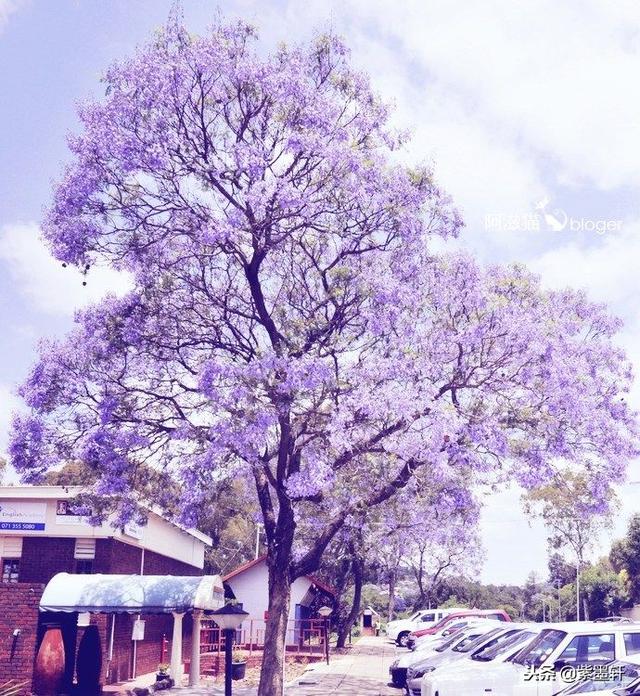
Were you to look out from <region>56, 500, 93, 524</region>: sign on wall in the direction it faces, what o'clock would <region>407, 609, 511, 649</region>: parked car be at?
The parked car is roughly at 8 o'clock from the sign on wall.

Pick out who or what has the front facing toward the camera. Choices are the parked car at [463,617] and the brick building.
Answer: the brick building

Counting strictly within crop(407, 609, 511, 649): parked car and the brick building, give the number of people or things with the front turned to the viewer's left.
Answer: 1

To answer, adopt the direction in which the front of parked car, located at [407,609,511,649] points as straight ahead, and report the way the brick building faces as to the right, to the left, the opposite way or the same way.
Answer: to the left

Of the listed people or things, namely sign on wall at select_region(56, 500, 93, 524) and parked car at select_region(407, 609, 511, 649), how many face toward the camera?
1

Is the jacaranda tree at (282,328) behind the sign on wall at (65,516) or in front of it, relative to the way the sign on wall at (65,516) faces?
in front

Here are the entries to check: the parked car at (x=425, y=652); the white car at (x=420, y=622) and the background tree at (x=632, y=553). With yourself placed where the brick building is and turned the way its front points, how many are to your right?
0

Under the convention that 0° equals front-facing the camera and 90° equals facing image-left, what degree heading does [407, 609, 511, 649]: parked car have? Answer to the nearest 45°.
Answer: approximately 90°

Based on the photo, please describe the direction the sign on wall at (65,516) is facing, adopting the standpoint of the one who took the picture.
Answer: facing the viewer

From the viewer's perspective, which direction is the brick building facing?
toward the camera

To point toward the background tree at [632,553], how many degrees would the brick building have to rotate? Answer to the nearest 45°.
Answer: approximately 135° to its left

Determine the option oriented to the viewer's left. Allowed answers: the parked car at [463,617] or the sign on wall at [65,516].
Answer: the parked car
